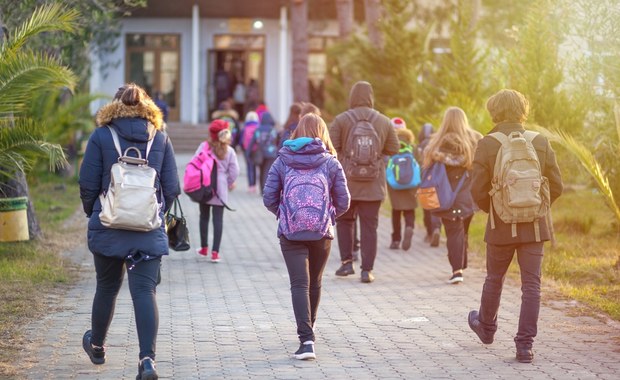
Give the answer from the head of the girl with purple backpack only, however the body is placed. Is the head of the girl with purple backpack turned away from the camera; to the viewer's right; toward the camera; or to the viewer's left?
away from the camera

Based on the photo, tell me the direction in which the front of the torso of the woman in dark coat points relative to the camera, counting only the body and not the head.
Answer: away from the camera

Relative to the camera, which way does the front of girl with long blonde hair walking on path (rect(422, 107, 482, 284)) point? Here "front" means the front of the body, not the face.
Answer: away from the camera

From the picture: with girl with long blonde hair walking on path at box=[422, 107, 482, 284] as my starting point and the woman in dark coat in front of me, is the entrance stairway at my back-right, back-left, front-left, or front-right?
back-right

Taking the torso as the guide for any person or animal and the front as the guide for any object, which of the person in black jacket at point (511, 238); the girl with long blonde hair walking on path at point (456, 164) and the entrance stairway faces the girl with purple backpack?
the entrance stairway

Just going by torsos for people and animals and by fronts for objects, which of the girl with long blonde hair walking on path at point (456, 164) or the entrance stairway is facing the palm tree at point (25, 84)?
the entrance stairway

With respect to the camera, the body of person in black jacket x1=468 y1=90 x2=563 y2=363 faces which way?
away from the camera

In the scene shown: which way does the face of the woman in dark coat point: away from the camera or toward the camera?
away from the camera

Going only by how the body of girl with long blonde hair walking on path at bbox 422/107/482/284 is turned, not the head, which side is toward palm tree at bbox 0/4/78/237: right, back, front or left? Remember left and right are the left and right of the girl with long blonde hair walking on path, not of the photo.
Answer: left

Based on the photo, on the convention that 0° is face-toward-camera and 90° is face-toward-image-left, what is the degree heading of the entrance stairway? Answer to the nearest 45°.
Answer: approximately 0°

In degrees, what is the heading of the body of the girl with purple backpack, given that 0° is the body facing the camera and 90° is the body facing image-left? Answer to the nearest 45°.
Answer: approximately 180°

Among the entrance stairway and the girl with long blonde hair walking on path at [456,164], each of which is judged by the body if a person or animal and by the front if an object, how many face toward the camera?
1

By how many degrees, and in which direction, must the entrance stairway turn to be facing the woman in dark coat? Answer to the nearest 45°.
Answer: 0° — it already faces them
